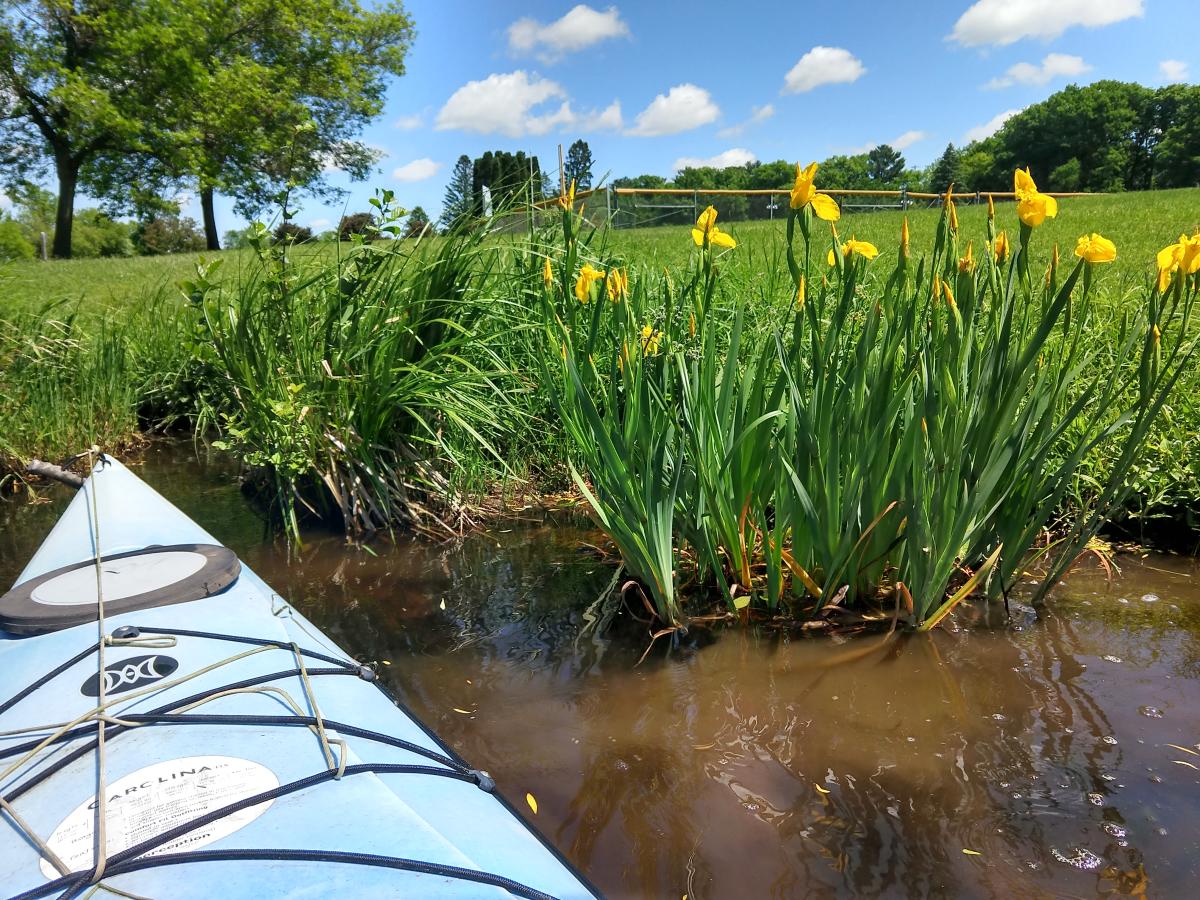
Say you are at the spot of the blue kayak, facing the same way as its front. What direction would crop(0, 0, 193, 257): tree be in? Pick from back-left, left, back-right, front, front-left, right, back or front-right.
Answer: front

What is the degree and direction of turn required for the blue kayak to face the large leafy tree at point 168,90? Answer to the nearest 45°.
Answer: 0° — it already faces it

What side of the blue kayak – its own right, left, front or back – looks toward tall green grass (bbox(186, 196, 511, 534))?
front

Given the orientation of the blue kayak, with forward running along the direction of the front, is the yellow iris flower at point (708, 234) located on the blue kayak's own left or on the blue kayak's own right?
on the blue kayak's own right

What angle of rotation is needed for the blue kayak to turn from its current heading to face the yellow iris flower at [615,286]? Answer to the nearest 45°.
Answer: approximately 45° to its right

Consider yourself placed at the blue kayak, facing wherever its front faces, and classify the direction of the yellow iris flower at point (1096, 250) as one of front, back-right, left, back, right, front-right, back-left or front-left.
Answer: right

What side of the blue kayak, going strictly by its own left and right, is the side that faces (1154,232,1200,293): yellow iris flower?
right

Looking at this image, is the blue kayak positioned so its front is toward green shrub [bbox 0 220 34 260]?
yes

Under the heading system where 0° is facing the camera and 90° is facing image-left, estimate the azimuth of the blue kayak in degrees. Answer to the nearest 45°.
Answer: approximately 180°
